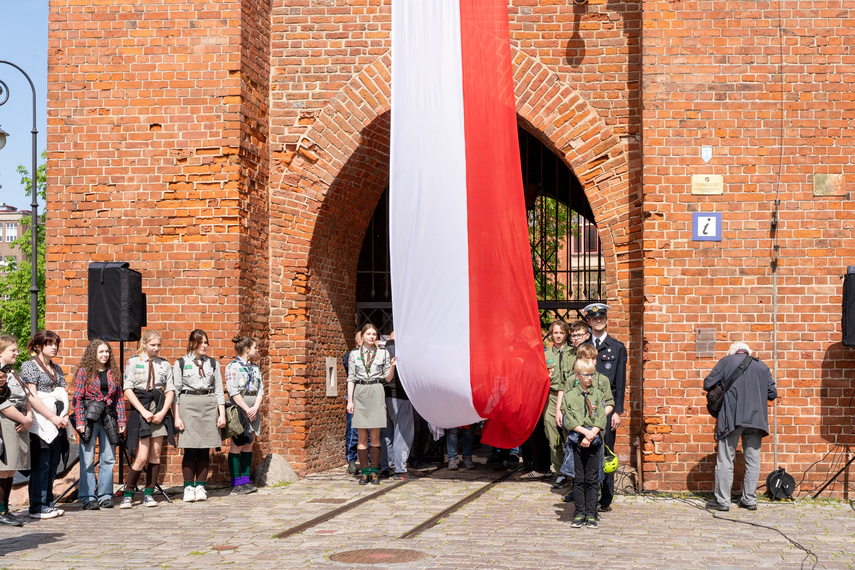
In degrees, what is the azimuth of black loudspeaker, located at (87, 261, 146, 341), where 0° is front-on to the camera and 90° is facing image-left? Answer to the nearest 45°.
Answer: approximately 45°

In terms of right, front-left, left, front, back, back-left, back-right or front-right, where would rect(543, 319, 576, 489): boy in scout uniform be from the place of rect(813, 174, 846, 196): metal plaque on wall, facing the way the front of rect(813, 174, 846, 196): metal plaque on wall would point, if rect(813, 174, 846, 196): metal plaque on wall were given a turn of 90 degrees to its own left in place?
back

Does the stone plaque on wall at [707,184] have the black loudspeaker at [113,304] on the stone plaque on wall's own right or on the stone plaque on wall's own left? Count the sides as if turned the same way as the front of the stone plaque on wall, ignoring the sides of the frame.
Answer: on the stone plaque on wall's own right

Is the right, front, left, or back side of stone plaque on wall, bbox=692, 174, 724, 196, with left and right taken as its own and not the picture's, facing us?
front

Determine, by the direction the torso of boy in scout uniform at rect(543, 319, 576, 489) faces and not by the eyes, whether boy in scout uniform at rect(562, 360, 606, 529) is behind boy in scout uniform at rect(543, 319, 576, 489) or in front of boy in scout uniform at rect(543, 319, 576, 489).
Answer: in front

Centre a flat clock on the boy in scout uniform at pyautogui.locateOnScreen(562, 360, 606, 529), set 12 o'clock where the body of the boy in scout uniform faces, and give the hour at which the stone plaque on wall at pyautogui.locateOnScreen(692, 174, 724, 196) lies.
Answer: The stone plaque on wall is roughly at 7 o'clock from the boy in scout uniform.

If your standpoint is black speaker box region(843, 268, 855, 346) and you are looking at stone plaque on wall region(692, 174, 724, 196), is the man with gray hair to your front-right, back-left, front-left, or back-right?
front-left

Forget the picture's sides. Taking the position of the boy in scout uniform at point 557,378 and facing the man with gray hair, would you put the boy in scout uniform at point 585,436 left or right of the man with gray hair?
right

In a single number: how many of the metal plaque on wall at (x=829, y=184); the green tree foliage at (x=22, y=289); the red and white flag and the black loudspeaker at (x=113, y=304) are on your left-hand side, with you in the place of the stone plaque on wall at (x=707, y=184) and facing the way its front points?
1

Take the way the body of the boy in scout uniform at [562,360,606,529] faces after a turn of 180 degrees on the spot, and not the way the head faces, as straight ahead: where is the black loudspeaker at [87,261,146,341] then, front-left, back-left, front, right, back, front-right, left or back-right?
left

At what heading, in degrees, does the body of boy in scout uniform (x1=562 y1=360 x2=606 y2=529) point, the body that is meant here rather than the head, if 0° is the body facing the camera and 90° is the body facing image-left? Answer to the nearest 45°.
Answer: approximately 0°
